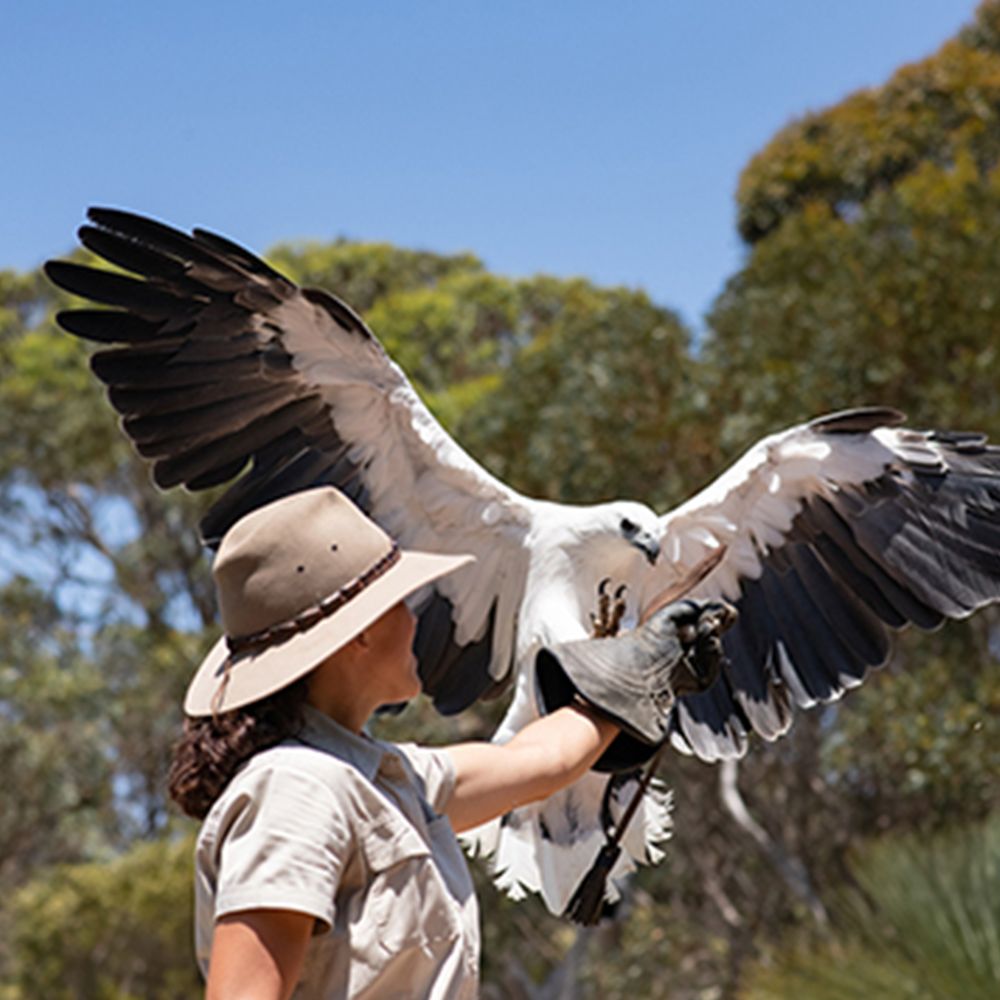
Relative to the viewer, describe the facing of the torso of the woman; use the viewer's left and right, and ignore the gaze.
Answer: facing to the right of the viewer

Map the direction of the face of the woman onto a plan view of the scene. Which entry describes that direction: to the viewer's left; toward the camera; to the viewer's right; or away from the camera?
to the viewer's right
